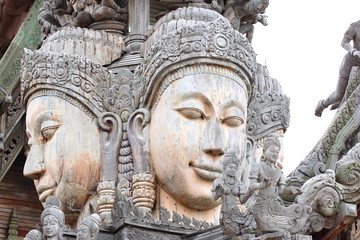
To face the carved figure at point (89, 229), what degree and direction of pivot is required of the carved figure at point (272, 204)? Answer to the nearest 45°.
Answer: approximately 135° to its right

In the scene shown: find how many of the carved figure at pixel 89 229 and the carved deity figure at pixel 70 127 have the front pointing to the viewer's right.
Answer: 0

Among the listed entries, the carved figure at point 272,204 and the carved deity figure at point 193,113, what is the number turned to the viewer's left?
0

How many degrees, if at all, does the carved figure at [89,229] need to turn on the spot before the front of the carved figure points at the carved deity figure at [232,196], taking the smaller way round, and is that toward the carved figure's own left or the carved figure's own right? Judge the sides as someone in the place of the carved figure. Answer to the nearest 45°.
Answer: approximately 90° to the carved figure's own left

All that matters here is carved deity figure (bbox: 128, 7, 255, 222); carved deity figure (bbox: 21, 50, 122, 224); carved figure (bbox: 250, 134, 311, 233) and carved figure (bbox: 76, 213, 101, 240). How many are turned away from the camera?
0

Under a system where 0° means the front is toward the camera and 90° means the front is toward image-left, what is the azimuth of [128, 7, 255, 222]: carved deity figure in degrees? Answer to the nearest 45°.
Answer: approximately 315°

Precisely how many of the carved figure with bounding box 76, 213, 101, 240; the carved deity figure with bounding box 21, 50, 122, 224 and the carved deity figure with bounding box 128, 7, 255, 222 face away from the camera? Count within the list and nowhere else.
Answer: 0

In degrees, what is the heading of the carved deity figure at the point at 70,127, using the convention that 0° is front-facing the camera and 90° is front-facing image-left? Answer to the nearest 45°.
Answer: approximately 45°
